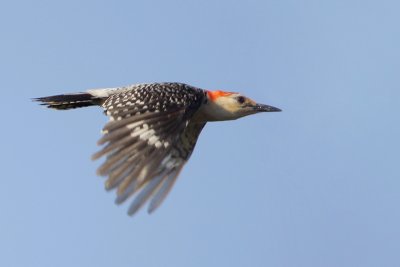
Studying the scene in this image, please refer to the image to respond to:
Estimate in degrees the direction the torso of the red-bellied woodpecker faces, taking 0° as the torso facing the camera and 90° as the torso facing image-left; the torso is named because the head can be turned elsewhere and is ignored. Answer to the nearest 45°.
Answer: approximately 270°
